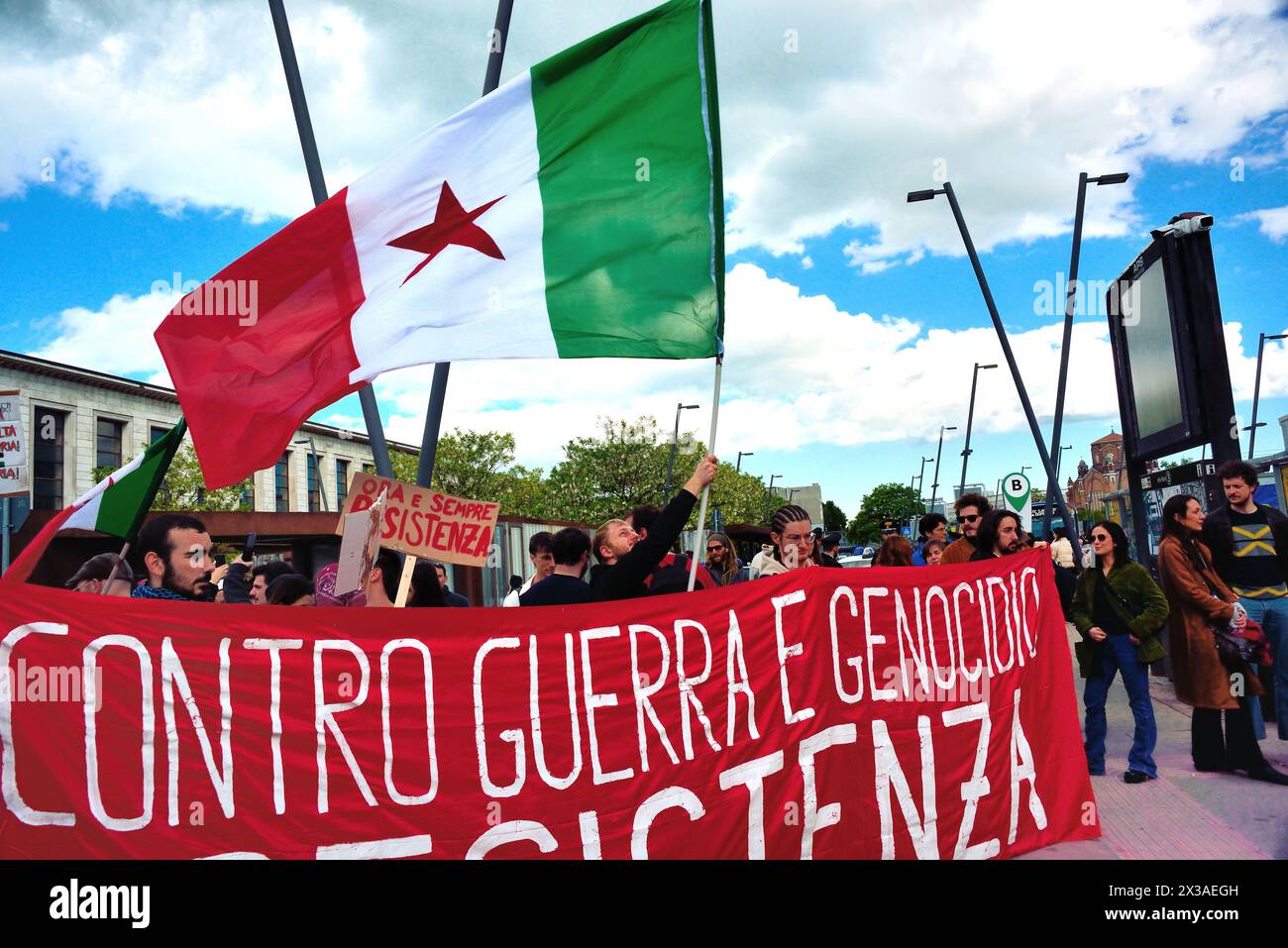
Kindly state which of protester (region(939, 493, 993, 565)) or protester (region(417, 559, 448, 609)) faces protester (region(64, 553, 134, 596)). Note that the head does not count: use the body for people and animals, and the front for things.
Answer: protester (region(939, 493, 993, 565))

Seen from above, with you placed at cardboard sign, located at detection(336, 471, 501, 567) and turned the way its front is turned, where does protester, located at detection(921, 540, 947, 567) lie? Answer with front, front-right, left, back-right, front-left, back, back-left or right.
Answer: back-left

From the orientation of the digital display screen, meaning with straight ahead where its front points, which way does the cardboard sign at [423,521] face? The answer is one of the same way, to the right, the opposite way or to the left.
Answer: to the left

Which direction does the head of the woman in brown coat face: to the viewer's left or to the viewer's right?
to the viewer's right

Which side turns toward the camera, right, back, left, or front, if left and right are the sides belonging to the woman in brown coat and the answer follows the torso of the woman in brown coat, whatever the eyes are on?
right

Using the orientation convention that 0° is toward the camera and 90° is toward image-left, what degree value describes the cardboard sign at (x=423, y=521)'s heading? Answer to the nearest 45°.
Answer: approximately 0°

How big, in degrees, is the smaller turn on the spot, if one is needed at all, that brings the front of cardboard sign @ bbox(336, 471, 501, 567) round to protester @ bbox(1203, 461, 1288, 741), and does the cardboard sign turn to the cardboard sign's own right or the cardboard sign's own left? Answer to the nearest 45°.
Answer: approximately 90° to the cardboard sign's own left
